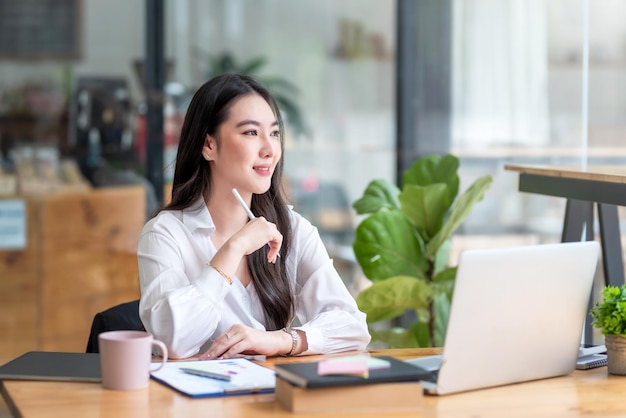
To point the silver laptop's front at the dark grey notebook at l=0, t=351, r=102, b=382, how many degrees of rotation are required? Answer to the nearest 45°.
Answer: approximately 45° to its left

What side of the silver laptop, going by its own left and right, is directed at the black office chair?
front

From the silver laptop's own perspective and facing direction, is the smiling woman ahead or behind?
ahead

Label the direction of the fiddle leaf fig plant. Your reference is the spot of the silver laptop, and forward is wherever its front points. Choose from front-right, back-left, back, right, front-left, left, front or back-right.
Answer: front-right

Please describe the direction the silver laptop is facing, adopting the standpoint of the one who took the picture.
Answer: facing away from the viewer and to the left of the viewer

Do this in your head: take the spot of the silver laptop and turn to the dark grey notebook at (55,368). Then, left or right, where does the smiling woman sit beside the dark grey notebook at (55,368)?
right
